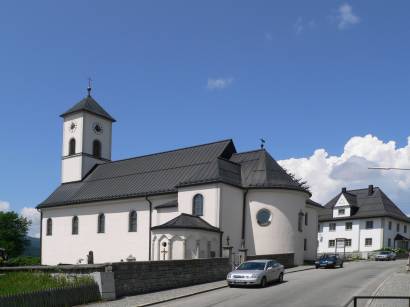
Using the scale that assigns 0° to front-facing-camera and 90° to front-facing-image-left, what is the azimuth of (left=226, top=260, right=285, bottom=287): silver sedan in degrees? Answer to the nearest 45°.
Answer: approximately 45°

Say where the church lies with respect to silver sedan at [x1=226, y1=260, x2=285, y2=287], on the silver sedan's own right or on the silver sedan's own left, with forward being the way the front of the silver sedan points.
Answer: on the silver sedan's own right

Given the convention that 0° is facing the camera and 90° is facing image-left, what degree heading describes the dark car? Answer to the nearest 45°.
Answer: approximately 45°

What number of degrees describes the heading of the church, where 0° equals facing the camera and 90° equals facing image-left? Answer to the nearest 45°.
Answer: approximately 135°

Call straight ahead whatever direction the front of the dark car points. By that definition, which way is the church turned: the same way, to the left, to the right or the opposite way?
to the right

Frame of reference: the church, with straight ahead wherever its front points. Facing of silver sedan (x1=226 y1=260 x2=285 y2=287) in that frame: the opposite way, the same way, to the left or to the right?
to the left
